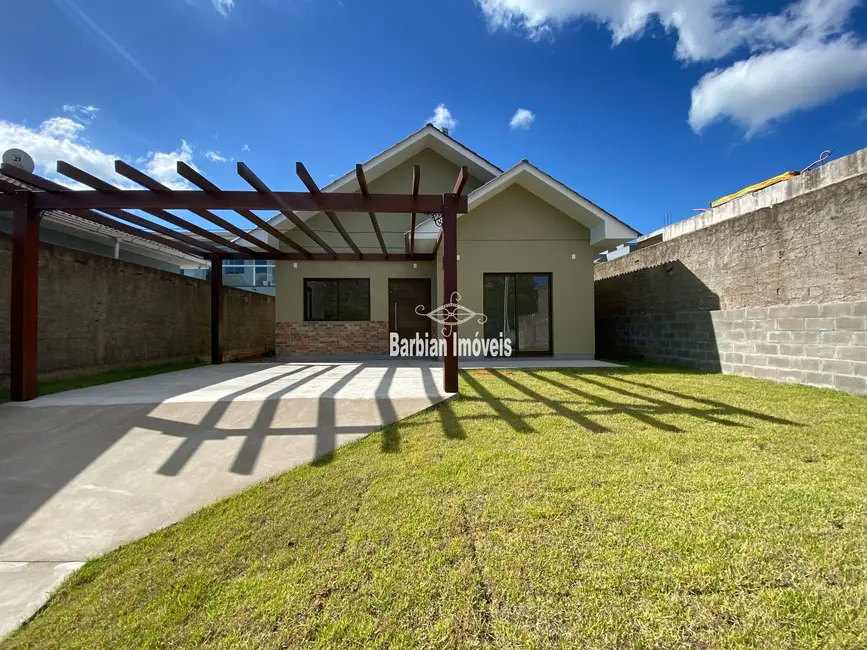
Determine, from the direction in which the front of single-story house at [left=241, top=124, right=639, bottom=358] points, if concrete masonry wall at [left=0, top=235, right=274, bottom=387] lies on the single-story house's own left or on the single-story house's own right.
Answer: on the single-story house's own right

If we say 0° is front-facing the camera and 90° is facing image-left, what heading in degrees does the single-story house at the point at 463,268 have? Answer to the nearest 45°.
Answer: approximately 0°

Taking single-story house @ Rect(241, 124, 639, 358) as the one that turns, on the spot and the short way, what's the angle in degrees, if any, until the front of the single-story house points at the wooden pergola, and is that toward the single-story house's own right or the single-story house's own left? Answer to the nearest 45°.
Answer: approximately 45° to the single-story house's own right

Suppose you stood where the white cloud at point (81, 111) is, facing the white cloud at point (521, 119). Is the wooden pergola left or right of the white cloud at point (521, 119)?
right

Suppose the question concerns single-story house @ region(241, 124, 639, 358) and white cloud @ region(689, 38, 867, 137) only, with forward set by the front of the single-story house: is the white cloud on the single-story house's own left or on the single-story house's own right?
on the single-story house's own left

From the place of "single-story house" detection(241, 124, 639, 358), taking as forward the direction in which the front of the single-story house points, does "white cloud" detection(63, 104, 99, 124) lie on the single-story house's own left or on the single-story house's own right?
on the single-story house's own right

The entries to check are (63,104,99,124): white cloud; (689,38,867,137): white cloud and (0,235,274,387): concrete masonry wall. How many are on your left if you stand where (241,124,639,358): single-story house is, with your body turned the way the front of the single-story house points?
1
